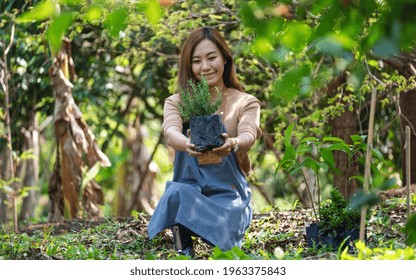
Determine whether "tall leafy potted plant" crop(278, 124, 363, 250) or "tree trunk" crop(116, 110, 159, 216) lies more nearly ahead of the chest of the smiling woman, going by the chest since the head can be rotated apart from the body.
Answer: the tall leafy potted plant

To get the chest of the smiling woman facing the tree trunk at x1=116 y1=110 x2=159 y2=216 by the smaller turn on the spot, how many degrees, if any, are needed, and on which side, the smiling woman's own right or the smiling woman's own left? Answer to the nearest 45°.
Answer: approximately 180°

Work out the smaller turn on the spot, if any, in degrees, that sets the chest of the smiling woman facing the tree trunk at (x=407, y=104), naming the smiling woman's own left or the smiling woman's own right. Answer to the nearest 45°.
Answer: approximately 135° to the smiling woman's own left

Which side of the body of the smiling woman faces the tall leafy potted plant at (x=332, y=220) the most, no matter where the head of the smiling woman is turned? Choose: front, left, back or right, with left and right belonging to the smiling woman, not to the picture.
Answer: left

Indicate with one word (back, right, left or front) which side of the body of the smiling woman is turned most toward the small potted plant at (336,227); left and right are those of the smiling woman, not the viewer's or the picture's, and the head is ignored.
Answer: left

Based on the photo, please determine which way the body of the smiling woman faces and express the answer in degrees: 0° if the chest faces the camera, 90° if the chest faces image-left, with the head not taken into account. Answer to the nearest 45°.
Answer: approximately 0°

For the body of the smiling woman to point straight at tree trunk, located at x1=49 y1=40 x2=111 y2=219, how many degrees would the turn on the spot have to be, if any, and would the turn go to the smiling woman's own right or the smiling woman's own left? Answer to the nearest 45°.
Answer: approximately 135° to the smiling woman's own right
